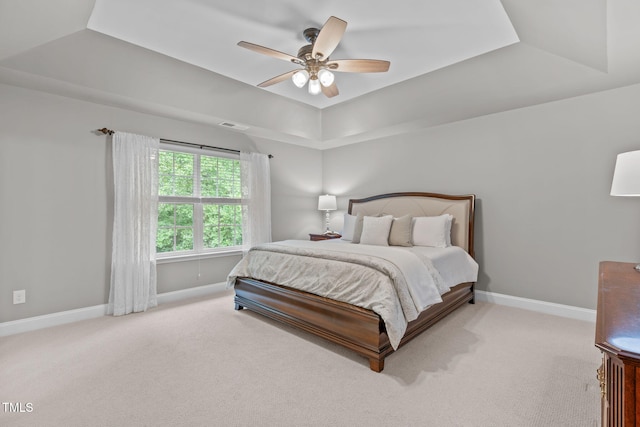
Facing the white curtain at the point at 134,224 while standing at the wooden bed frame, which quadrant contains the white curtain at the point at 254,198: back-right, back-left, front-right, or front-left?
front-right

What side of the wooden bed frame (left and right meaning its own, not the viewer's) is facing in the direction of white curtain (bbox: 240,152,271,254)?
right

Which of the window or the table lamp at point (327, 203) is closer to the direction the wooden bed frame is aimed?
the window

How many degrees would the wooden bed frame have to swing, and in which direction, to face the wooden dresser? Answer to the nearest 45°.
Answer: approximately 45° to its left

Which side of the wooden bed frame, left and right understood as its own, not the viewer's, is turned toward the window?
right

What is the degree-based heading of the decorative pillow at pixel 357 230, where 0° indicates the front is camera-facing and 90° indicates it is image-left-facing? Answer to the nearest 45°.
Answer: approximately 45°

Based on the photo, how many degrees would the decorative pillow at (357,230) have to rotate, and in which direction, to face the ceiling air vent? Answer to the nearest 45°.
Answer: approximately 45° to its right

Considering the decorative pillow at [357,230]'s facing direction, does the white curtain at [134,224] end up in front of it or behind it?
in front

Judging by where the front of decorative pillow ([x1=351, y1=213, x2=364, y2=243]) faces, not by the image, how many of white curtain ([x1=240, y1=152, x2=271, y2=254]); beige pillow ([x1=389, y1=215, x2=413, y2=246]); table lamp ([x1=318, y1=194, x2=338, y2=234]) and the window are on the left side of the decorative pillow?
1

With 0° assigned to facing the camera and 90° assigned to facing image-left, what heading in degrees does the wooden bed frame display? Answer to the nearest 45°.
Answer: approximately 45°

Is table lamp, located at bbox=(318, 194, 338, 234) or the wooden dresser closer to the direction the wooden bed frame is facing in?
the wooden dresser

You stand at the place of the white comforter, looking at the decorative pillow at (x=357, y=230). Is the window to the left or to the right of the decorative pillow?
left

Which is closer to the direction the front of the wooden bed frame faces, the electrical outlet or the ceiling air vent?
the electrical outlet
